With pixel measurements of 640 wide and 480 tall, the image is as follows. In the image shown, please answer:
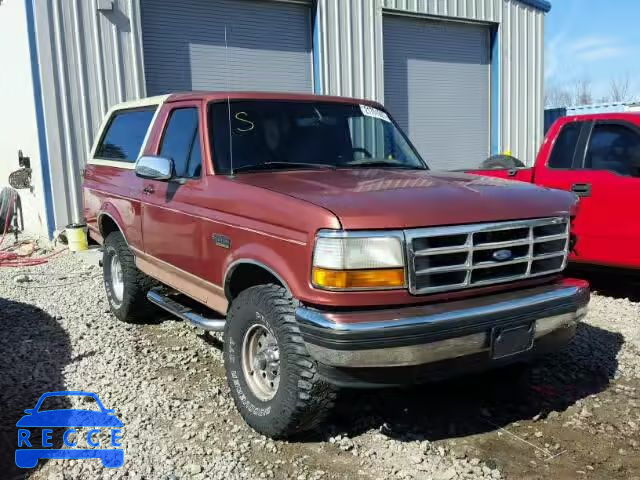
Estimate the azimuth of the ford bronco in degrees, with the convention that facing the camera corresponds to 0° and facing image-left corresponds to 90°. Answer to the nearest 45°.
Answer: approximately 315°

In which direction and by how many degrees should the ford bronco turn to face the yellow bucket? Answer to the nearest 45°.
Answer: approximately 180°
